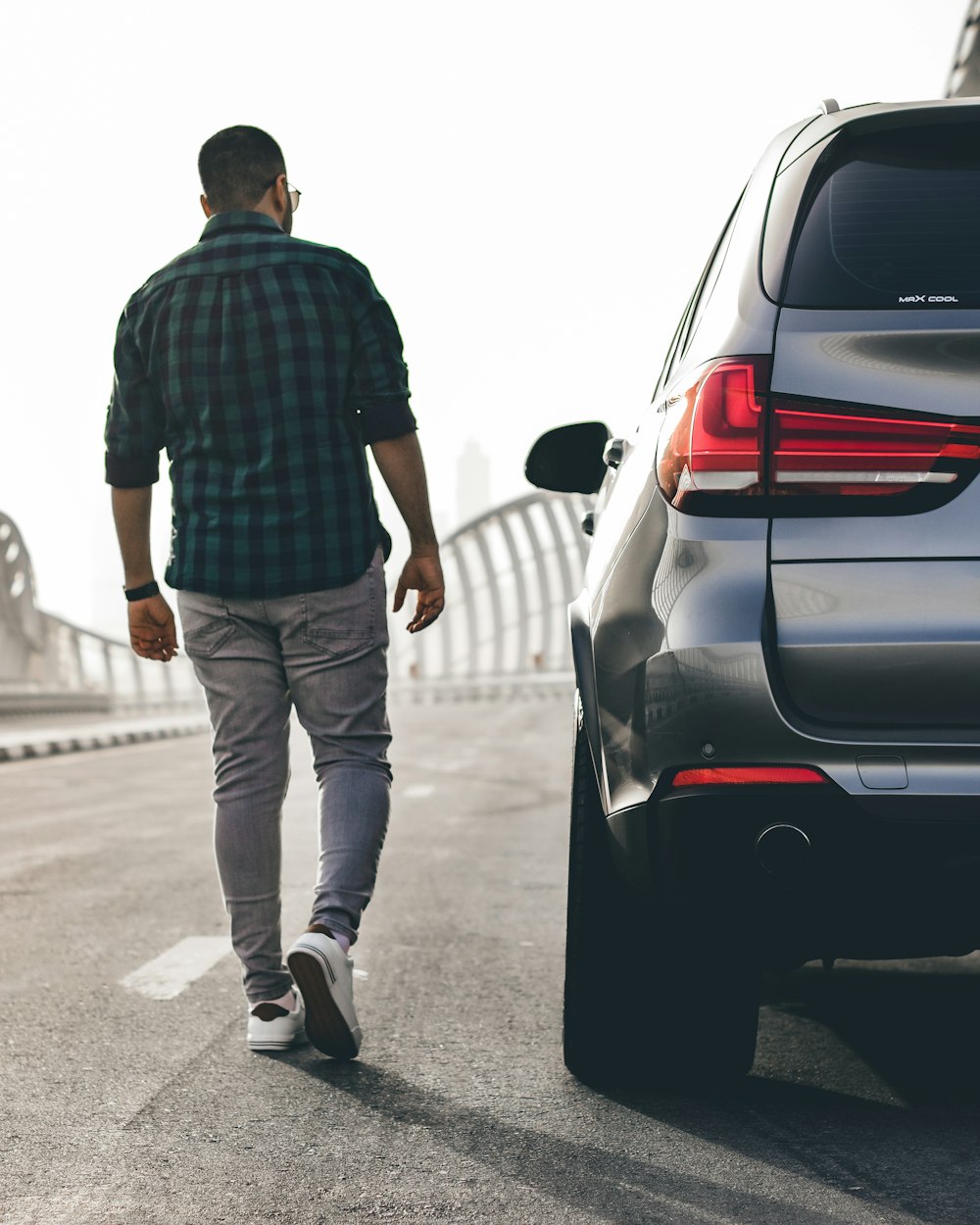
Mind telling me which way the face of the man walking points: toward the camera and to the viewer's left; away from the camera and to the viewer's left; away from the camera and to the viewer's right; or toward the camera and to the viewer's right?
away from the camera and to the viewer's right

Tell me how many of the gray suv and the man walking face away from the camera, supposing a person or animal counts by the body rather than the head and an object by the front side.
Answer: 2

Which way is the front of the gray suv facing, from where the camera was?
facing away from the viewer

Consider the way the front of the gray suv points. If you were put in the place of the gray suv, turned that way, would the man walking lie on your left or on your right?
on your left

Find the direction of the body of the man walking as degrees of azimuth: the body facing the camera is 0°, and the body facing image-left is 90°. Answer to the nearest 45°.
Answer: approximately 180°
